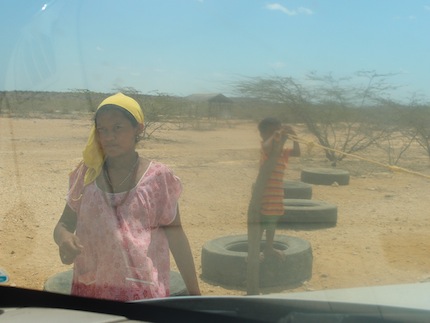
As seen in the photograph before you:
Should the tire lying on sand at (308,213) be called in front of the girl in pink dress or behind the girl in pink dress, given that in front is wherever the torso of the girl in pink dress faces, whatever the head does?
behind

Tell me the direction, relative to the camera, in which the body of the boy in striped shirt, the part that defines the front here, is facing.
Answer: to the viewer's right

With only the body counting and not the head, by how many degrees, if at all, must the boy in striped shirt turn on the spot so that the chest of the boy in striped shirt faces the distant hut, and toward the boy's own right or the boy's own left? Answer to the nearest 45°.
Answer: approximately 135° to the boy's own left

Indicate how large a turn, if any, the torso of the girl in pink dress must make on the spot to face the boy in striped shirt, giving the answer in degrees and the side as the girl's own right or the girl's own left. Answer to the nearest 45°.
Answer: approximately 135° to the girl's own left

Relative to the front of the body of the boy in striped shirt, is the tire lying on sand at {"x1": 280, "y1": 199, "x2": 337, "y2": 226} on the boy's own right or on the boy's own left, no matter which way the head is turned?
on the boy's own left

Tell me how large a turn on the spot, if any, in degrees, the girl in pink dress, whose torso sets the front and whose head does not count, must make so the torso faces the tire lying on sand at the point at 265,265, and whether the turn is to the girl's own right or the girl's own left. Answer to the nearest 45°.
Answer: approximately 135° to the girl's own left

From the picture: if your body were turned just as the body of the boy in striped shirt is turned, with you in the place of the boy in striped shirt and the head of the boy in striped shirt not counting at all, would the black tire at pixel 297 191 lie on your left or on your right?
on your left

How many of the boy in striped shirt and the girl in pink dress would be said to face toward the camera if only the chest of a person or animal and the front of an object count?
1

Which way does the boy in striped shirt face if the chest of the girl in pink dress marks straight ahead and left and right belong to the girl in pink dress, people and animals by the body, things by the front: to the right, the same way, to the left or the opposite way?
to the left

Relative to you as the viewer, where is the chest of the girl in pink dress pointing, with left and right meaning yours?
facing the viewer

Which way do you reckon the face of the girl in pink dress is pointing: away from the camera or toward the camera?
toward the camera

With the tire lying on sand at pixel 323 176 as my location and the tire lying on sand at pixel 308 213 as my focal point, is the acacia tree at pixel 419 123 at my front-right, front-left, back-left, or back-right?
back-left

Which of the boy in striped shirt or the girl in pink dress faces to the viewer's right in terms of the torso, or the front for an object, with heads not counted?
the boy in striped shirt
